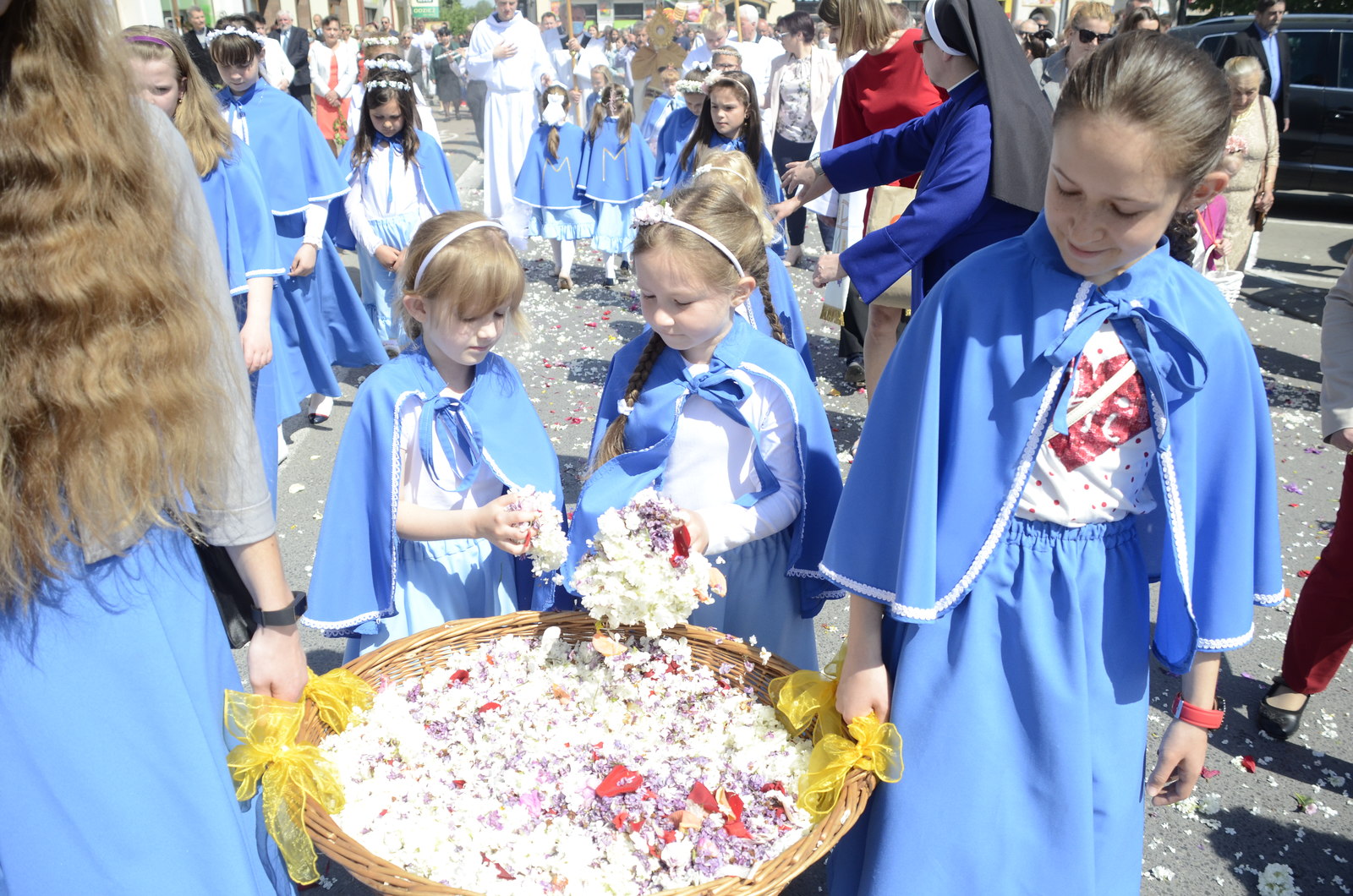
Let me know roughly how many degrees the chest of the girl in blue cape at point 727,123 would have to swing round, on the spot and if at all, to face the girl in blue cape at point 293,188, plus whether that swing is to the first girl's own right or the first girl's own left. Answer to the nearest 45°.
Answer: approximately 45° to the first girl's own right

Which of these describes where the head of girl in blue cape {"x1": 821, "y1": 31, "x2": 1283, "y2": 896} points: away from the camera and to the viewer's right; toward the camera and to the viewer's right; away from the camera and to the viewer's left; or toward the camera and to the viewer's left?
toward the camera and to the viewer's left

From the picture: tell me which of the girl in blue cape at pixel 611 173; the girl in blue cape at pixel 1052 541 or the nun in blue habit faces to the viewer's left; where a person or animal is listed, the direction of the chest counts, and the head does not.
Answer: the nun in blue habit

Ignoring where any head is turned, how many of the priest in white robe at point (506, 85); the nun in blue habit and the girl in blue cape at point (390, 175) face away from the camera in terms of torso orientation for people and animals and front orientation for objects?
0

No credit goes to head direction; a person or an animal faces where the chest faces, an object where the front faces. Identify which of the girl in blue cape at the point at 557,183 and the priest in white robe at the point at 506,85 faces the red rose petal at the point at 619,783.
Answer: the priest in white robe

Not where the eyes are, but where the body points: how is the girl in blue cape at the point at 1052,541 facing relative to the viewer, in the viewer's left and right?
facing the viewer

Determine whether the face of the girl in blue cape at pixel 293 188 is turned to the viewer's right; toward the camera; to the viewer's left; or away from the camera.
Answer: toward the camera

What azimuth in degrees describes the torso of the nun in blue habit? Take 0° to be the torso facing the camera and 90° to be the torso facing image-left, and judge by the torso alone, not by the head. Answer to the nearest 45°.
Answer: approximately 90°

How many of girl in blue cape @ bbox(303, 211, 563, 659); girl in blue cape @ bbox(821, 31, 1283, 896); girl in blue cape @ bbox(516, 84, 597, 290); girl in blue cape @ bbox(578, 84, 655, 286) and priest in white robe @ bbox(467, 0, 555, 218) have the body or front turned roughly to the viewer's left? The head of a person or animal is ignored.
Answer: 0

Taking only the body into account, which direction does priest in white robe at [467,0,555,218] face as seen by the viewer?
toward the camera

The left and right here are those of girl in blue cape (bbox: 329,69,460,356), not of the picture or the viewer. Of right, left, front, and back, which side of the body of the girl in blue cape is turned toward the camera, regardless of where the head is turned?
front

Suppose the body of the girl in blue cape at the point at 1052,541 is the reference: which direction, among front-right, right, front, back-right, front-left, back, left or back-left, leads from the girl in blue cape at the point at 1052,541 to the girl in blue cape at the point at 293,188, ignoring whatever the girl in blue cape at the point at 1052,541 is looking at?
back-right

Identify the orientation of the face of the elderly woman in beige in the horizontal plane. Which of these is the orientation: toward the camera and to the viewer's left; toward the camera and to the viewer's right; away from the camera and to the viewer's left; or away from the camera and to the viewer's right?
toward the camera and to the viewer's left

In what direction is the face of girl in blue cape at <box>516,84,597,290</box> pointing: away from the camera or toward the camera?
away from the camera

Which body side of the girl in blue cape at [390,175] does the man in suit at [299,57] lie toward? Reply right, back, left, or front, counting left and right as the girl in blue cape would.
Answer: back
